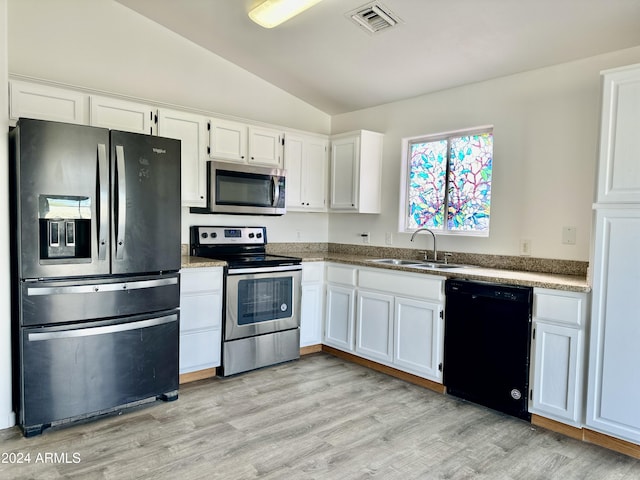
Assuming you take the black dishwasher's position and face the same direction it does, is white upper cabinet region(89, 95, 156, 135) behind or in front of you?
in front

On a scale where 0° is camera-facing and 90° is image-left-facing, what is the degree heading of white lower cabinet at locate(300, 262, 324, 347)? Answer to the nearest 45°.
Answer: approximately 315°

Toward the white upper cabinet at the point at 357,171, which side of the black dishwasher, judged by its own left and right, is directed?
right

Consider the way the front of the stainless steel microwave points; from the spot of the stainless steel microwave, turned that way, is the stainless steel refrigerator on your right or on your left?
on your right
